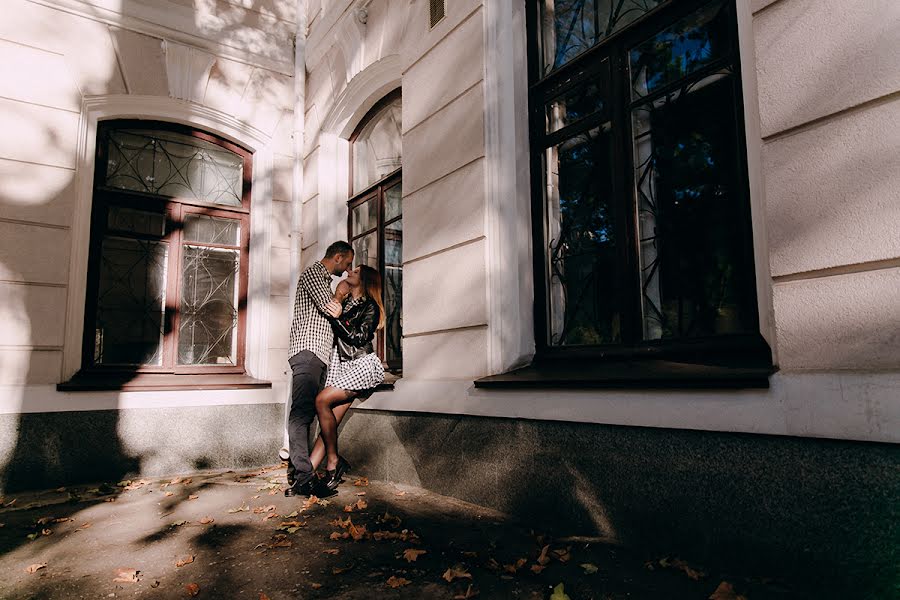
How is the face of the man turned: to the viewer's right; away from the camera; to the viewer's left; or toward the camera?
to the viewer's right

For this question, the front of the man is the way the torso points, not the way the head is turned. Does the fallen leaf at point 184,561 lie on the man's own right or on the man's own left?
on the man's own right

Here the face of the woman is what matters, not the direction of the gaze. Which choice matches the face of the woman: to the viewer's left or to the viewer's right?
to the viewer's left

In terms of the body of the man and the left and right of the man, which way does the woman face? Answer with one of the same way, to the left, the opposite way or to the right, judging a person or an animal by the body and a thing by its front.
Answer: the opposite way

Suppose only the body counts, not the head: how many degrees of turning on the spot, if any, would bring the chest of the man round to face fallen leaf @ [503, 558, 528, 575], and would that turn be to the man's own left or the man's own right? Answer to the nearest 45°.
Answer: approximately 45° to the man's own right

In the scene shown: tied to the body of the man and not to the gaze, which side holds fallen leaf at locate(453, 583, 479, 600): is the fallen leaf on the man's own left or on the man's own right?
on the man's own right

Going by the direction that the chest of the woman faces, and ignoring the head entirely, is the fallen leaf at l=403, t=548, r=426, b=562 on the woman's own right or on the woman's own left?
on the woman's own left

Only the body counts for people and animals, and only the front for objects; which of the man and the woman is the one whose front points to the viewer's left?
the woman

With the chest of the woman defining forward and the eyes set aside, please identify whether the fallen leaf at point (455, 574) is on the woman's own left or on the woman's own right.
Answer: on the woman's own left

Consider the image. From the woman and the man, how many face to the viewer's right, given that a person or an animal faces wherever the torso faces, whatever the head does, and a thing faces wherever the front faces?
1

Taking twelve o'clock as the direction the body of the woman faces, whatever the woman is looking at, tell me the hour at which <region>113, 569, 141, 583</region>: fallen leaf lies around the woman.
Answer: The fallen leaf is roughly at 10 o'clock from the woman.

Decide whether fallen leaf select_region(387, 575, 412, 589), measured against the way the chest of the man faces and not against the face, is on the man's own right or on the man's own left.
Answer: on the man's own right

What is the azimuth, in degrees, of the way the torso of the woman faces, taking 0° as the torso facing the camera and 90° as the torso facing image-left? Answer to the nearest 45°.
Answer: approximately 90°

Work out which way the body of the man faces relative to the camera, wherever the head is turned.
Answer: to the viewer's right

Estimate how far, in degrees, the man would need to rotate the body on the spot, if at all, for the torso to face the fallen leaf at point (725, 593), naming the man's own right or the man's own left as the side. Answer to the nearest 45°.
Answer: approximately 45° to the man's own right
